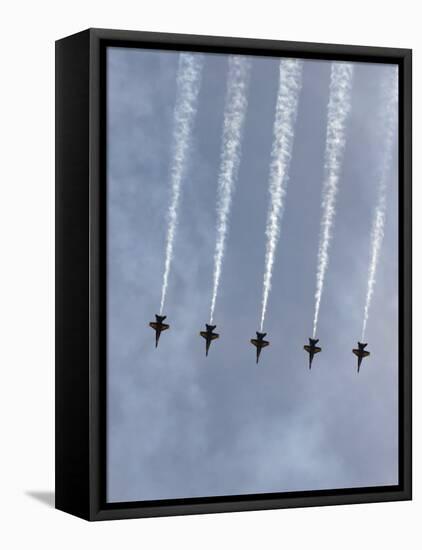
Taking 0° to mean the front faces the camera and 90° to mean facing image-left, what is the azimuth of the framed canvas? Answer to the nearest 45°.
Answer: approximately 315°
